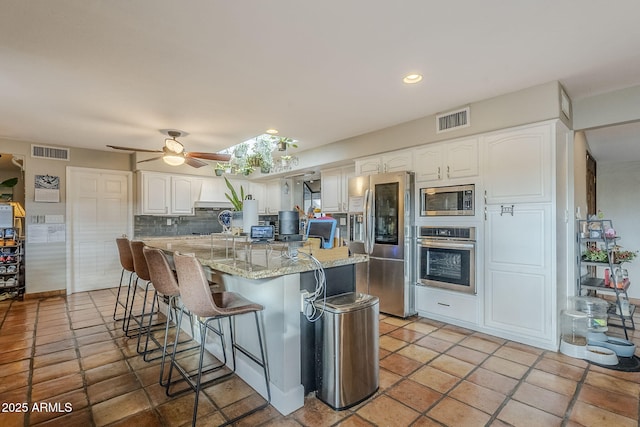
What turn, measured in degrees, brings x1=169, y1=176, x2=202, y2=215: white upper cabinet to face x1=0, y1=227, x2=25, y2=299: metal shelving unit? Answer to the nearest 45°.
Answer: approximately 90° to its right

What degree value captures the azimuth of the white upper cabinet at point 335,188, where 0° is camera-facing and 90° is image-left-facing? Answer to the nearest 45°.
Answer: approximately 45°

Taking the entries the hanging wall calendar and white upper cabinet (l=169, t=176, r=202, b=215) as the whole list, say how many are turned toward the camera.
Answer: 2

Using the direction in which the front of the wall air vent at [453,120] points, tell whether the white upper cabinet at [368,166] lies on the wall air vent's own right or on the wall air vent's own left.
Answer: on the wall air vent's own right

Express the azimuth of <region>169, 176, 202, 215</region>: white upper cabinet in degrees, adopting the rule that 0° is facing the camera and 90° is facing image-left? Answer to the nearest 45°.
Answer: approximately 0°

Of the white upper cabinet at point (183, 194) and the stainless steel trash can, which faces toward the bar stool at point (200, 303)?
the white upper cabinet

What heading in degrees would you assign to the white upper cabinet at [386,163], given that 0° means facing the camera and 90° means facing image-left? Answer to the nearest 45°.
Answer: approximately 45°
